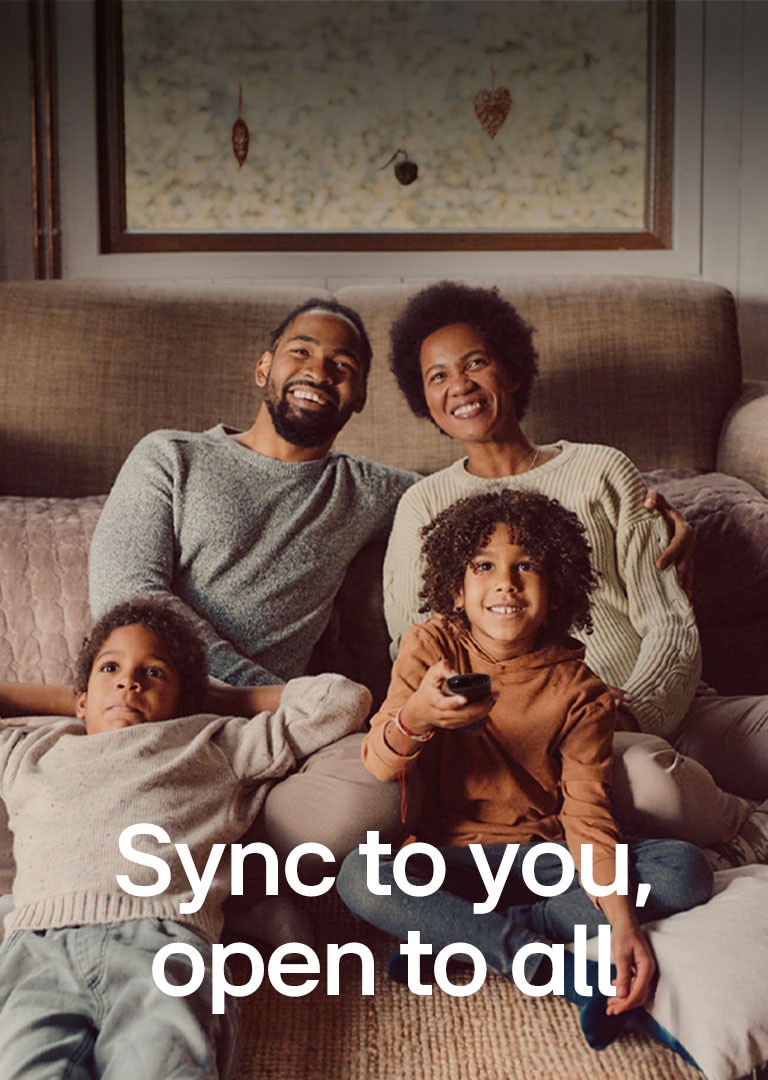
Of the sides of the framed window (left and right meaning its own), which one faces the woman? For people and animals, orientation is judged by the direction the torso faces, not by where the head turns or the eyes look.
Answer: front

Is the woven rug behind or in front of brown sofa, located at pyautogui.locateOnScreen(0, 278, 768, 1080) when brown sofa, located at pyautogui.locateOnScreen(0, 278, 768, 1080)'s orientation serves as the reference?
in front

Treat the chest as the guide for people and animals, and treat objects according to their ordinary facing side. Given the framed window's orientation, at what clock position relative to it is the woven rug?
The woven rug is roughly at 12 o'clock from the framed window.

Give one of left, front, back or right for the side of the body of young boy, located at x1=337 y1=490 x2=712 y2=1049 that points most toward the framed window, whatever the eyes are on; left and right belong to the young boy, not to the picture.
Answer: back
